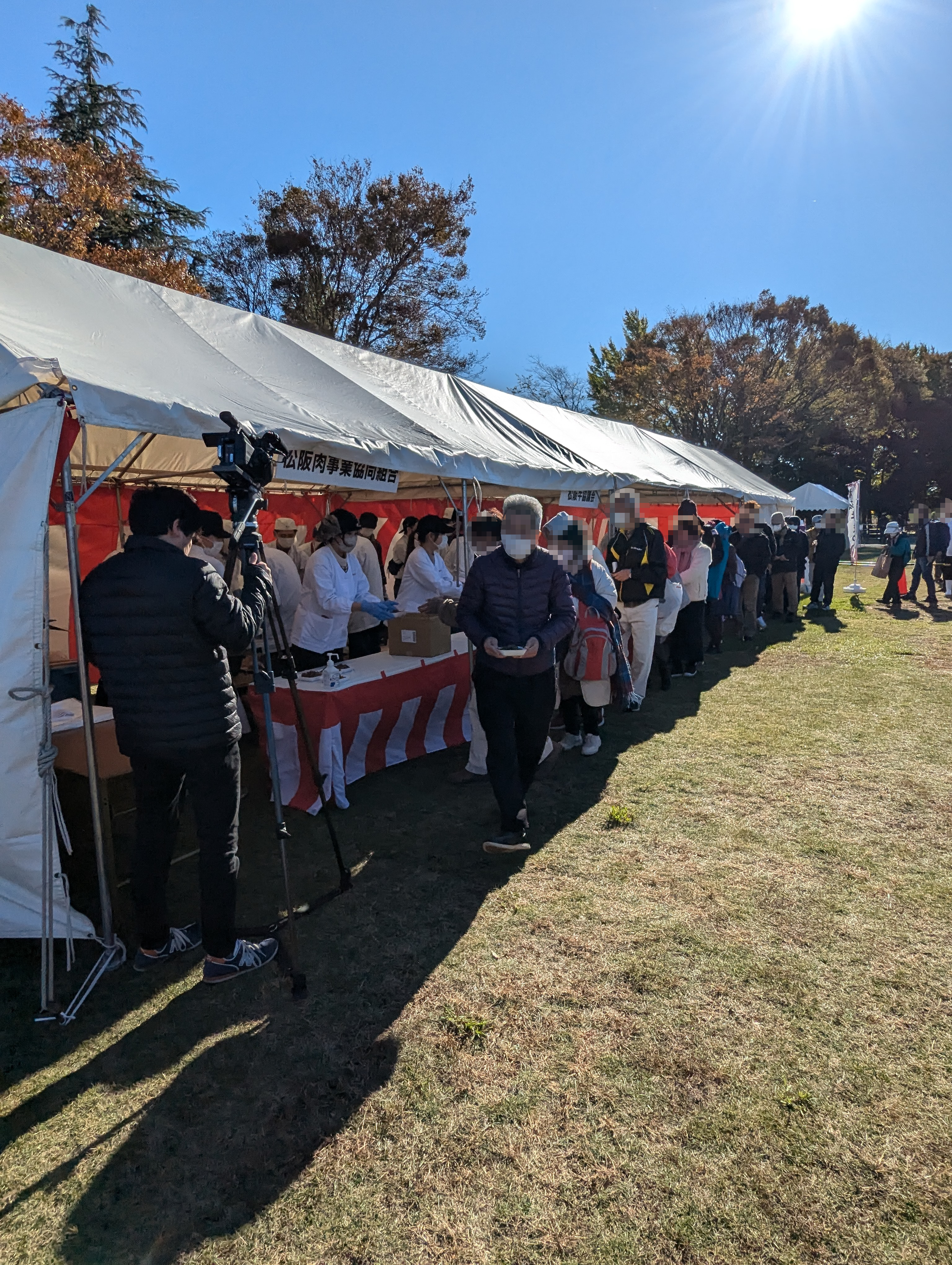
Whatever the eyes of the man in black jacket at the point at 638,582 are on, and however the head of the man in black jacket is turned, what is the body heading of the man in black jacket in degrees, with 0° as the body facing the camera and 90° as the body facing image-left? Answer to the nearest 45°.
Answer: approximately 45°

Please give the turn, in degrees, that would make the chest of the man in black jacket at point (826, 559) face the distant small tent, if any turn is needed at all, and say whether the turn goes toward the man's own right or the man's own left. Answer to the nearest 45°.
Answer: approximately 135° to the man's own right

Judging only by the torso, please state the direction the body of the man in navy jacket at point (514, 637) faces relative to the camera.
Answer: toward the camera

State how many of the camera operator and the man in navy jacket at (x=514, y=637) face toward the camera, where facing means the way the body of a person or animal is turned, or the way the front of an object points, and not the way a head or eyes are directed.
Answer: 1

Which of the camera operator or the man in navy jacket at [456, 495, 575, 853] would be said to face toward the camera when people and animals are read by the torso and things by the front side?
the man in navy jacket

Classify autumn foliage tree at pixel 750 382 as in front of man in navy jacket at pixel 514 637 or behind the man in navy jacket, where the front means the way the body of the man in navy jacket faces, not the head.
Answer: behind

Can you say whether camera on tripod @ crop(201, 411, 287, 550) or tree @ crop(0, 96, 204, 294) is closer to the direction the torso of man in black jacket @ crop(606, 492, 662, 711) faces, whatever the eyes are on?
the camera on tripod

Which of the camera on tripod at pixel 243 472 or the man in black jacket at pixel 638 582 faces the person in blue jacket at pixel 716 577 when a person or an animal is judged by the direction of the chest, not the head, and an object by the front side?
the camera on tripod

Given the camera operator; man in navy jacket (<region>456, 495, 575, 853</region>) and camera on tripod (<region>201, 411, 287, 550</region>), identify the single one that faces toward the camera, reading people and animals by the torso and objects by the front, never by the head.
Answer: the man in navy jacket

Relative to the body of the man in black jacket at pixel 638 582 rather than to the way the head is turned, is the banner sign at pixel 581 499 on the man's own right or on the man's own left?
on the man's own right

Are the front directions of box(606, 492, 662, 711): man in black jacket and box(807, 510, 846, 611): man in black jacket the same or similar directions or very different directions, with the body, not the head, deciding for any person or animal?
same or similar directions

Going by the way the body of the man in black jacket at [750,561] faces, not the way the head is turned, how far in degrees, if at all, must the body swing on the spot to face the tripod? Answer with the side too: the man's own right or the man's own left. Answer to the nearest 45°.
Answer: approximately 45° to the man's own left

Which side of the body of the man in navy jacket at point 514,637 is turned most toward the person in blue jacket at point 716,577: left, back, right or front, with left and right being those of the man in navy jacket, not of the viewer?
back

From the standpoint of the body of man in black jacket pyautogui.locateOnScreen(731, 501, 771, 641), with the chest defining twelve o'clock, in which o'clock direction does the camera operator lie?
The camera operator is roughly at 11 o'clock from the man in black jacket.

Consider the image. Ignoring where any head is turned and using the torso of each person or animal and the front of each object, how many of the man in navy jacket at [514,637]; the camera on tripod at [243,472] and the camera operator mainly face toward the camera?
1

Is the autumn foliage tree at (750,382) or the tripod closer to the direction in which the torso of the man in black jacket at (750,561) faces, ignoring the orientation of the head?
the tripod

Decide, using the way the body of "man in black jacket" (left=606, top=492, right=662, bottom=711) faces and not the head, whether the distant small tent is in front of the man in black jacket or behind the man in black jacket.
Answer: behind

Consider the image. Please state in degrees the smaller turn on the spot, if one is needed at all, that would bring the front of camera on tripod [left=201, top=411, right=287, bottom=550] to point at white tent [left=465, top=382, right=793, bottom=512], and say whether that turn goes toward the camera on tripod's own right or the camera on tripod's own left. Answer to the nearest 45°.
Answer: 0° — it already faces it

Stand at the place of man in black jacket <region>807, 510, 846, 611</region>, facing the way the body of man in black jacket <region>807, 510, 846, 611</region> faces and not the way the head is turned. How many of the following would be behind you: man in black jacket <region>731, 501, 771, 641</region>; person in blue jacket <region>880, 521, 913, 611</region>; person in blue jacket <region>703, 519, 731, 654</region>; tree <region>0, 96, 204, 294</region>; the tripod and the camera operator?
1
